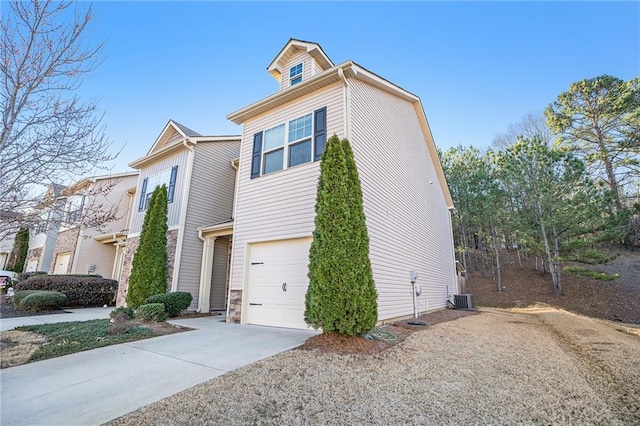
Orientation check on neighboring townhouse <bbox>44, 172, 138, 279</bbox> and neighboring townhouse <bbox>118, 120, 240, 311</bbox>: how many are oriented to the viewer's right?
0

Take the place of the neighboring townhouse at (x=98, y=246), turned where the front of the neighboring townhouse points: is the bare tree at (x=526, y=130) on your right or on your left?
on your left

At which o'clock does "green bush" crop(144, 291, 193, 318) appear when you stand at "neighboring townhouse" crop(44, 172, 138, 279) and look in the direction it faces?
The green bush is roughly at 10 o'clock from the neighboring townhouse.

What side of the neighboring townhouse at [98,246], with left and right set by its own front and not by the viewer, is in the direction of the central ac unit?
left

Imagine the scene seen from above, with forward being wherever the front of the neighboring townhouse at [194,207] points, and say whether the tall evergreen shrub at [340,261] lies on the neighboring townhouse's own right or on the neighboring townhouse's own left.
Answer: on the neighboring townhouse's own left

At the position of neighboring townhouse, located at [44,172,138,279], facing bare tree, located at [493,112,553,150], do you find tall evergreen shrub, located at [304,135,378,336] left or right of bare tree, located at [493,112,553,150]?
right

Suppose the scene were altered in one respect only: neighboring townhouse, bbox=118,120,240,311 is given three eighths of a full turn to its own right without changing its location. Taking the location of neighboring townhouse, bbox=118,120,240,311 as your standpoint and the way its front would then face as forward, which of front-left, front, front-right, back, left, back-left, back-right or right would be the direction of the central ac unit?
right

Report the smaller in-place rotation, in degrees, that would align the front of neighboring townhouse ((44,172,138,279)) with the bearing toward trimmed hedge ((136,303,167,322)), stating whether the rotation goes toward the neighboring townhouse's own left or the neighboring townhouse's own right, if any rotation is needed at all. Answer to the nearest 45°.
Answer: approximately 45° to the neighboring townhouse's own left

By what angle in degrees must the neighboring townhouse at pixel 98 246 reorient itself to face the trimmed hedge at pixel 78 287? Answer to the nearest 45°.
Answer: approximately 45° to its left

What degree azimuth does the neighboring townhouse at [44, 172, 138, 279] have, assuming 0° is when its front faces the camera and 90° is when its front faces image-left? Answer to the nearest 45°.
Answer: approximately 45°

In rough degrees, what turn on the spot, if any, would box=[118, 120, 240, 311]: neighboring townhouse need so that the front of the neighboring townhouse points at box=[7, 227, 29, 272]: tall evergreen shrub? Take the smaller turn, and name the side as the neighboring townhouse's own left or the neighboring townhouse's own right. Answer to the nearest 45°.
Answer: approximately 90° to the neighboring townhouse's own right

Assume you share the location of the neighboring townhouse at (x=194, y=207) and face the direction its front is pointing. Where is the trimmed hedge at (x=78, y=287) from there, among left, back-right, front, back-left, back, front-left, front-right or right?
right
